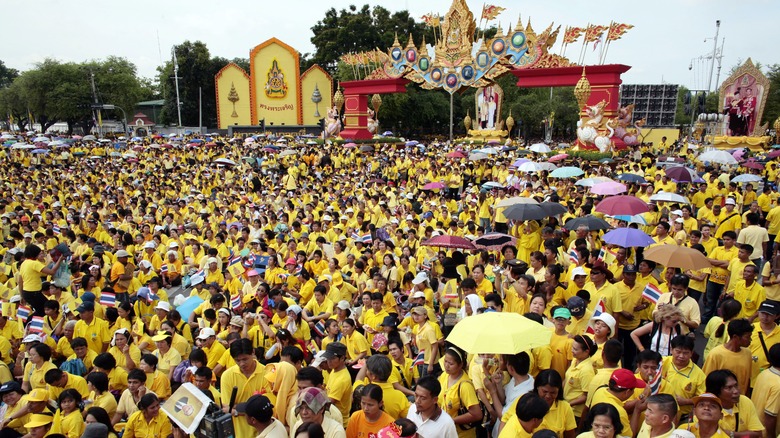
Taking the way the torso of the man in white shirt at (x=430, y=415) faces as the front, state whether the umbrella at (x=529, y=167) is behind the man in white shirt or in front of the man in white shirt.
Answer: behind

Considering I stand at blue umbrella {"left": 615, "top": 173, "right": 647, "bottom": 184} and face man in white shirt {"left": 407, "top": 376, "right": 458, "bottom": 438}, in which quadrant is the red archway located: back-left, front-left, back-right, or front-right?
back-right

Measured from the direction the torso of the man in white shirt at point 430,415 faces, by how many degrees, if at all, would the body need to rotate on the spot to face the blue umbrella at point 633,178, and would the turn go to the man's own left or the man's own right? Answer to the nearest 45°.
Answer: approximately 180°

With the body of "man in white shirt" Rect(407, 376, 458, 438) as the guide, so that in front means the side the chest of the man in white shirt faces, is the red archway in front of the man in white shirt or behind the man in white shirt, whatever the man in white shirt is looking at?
behind

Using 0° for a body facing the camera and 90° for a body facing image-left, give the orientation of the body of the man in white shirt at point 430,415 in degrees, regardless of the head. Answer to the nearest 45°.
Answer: approximately 45°

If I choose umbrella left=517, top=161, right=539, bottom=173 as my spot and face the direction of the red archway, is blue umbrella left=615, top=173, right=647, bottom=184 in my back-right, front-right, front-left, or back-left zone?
back-right

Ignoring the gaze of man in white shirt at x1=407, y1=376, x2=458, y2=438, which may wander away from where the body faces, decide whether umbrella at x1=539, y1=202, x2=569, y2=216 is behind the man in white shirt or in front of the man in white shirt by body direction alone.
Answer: behind
